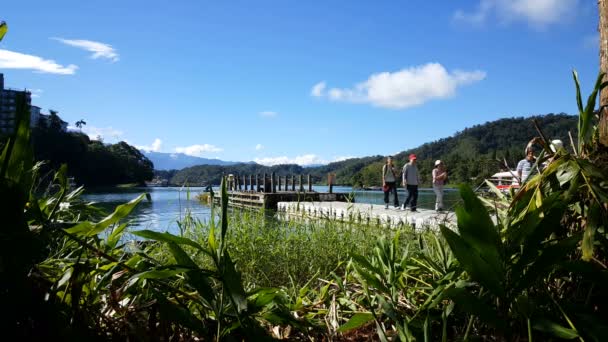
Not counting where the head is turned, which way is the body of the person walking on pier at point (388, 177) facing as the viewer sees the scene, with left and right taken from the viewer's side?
facing the viewer

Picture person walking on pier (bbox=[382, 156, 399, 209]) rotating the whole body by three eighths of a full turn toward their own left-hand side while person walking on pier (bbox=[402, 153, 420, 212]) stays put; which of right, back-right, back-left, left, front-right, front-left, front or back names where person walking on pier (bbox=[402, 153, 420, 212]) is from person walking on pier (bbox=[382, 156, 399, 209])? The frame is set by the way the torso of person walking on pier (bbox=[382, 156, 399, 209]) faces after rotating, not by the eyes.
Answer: right
